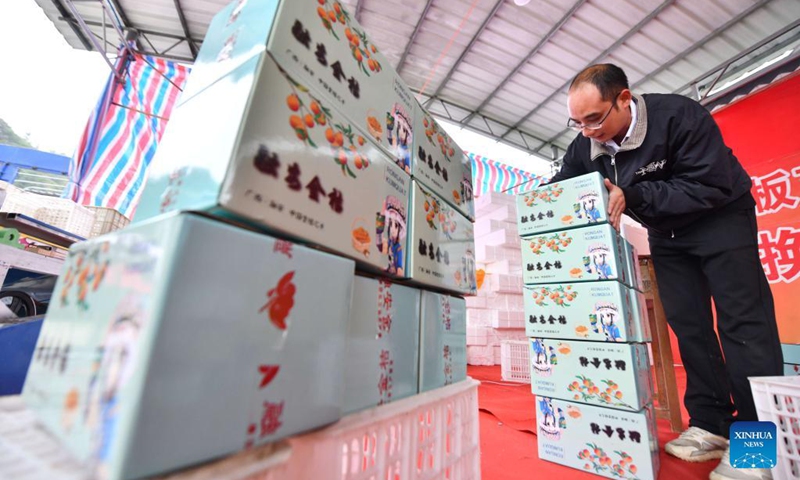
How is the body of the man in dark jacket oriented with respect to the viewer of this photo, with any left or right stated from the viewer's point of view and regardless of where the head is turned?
facing the viewer and to the left of the viewer

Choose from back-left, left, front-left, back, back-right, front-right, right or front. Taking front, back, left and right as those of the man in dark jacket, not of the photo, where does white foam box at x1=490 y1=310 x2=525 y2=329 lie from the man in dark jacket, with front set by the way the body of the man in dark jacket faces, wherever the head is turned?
right

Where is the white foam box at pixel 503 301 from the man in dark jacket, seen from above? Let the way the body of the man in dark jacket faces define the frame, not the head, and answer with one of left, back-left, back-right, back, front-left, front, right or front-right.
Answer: right

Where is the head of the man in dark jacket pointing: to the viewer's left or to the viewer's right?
to the viewer's left

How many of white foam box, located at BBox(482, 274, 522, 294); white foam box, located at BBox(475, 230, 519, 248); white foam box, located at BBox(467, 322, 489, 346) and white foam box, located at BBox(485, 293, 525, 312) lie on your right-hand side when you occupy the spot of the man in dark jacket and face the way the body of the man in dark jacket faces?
4

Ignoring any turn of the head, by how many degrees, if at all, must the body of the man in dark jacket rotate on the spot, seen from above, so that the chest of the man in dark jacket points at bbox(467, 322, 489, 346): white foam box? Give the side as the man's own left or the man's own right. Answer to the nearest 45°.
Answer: approximately 90° to the man's own right

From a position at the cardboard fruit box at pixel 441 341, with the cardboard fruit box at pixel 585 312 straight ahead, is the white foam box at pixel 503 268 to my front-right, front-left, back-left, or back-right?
front-left

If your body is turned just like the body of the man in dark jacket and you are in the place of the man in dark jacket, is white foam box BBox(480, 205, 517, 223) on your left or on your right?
on your right

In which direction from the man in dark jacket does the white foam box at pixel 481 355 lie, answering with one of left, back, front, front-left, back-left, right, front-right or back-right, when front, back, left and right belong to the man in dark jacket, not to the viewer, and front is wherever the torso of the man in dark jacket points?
right

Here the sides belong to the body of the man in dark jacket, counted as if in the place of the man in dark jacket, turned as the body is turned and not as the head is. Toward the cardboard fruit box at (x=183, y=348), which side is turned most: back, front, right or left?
front

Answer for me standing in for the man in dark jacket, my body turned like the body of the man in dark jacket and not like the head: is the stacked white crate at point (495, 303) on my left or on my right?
on my right

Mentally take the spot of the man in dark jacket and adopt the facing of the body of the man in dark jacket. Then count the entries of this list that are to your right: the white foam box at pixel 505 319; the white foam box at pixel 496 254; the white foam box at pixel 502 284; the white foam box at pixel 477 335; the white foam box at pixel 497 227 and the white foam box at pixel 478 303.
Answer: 6
